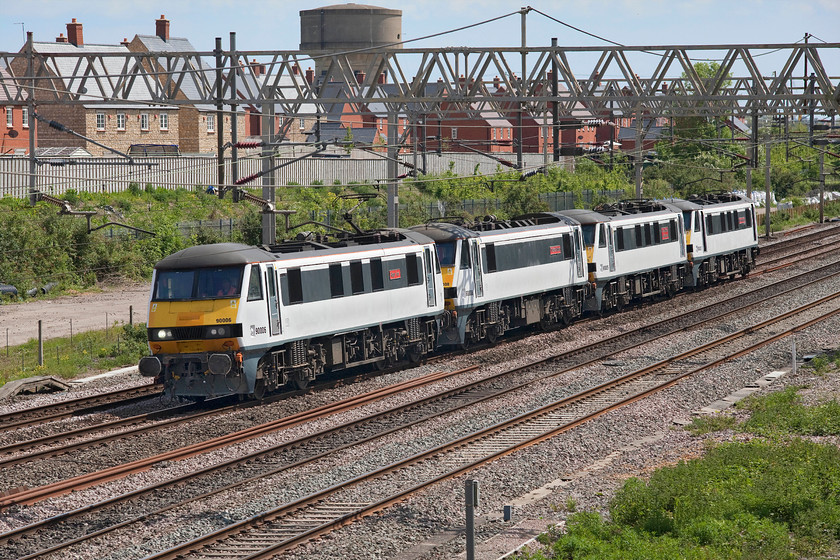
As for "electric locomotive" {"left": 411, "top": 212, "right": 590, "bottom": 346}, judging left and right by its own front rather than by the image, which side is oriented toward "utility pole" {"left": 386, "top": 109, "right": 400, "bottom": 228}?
right

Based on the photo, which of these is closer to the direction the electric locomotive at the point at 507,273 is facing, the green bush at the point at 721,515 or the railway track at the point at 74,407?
the railway track

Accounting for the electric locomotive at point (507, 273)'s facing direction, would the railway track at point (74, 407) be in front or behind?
in front

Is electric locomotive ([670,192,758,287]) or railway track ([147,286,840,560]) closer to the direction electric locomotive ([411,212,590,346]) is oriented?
the railway track

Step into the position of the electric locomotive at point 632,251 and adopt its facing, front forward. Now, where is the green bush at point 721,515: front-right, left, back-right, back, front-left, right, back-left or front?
front-left

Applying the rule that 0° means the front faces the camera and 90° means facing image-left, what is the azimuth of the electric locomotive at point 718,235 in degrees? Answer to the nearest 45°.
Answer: approximately 45°

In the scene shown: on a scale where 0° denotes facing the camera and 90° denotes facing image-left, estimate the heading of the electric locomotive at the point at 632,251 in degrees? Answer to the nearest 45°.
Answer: approximately 45°

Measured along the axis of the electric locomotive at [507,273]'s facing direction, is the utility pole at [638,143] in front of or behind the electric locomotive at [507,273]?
behind

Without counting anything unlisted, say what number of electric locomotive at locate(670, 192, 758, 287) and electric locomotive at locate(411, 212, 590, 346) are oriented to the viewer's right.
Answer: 0

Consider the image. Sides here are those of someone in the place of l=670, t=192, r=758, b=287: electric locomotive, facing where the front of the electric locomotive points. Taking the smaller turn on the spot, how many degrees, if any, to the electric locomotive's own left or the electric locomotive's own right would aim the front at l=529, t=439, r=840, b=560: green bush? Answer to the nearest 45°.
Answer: approximately 45° to the electric locomotive's own left

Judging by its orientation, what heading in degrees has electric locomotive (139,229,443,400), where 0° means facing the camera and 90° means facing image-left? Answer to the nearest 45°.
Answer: approximately 45°

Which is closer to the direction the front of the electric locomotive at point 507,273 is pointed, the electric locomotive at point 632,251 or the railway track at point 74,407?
the railway track
